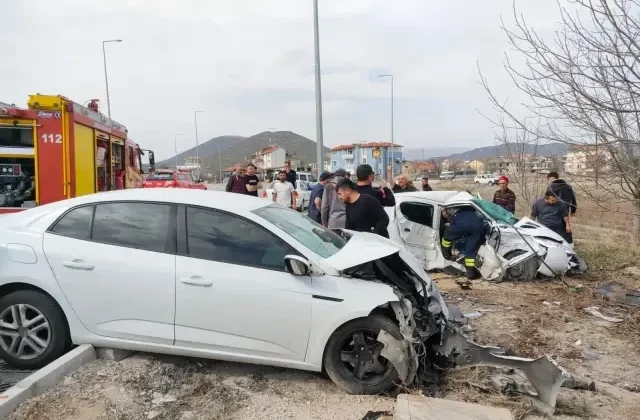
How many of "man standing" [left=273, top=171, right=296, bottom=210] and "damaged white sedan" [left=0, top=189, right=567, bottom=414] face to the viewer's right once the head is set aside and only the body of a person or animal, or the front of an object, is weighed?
1

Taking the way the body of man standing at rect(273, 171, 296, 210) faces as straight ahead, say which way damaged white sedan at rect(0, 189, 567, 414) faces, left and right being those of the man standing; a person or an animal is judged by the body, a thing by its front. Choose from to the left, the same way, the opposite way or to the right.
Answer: to the left

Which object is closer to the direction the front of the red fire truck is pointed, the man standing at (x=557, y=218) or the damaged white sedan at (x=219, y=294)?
the man standing

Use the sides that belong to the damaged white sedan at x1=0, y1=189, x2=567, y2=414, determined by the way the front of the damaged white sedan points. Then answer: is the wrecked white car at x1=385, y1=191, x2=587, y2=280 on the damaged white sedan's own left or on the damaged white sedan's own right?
on the damaged white sedan's own left

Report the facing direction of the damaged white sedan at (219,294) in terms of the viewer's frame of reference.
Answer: facing to the right of the viewer

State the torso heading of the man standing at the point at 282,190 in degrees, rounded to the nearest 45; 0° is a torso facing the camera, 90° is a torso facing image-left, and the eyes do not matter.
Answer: approximately 0°

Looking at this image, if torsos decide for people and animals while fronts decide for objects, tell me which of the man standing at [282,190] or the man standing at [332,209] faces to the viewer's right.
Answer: the man standing at [332,209]

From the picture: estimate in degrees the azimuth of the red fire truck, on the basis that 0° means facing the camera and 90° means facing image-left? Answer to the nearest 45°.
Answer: approximately 225°

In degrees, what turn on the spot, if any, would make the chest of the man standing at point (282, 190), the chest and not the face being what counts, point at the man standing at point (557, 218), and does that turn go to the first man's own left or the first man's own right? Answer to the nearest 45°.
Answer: approximately 90° to the first man's own left
